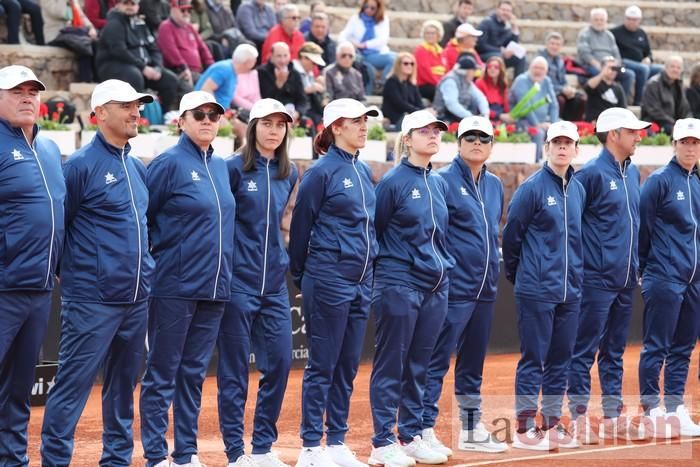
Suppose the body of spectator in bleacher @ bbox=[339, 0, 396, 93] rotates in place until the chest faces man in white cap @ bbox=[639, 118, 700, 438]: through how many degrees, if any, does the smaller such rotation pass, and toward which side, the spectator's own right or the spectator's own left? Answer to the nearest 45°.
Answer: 0° — they already face them

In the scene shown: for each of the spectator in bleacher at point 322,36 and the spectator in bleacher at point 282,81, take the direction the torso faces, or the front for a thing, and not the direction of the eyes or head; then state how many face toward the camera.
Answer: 2

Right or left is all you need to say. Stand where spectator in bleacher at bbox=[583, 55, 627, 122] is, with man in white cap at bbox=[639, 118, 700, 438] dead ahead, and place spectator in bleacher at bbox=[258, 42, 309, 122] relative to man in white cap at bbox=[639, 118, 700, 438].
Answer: right

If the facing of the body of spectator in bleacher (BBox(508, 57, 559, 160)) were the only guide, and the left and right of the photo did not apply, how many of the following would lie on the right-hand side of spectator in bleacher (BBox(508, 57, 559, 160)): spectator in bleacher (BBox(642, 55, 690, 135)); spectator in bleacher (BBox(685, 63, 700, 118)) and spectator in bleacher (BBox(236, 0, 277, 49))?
1

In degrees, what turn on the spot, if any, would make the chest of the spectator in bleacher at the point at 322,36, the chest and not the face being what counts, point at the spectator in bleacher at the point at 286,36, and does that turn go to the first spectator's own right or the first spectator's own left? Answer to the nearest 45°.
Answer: approximately 45° to the first spectator's own right

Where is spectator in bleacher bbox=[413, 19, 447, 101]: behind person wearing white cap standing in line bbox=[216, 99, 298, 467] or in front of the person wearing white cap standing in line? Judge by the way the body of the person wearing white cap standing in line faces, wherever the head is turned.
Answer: behind

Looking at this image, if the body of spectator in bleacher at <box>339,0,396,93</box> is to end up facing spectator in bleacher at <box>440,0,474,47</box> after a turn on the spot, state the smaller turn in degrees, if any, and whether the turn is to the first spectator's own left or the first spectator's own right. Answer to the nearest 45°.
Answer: approximately 135° to the first spectator's own left

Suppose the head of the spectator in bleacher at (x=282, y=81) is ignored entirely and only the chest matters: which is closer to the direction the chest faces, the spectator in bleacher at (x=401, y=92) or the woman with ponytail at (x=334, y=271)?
the woman with ponytail
